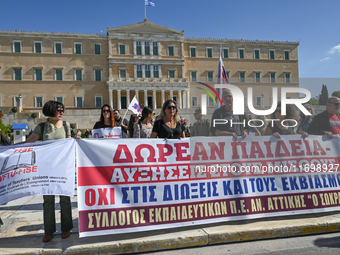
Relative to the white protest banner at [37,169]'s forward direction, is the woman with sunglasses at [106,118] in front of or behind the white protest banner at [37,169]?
behind

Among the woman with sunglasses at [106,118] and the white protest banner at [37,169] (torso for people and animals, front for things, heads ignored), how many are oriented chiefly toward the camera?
2

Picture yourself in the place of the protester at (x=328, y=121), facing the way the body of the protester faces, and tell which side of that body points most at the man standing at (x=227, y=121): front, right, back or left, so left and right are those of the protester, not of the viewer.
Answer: right

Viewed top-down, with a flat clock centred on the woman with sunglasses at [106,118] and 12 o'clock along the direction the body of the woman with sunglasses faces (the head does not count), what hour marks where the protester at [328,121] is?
The protester is roughly at 10 o'clock from the woman with sunglasses.

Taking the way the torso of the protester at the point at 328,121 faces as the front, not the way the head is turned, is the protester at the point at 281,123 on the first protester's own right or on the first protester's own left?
on the first protester's own right

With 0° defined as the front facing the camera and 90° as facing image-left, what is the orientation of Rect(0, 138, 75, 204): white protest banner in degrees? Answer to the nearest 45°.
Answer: approximately 0°
